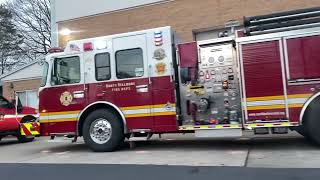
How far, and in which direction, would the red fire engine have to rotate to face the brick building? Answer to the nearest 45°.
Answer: approximately 90° to its right

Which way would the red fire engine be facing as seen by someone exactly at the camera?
facing to the left of the viewer

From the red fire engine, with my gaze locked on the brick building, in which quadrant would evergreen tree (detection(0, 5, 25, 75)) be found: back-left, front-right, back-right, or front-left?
front-left

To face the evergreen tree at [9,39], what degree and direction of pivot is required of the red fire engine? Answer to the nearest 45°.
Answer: approximately 45° to its right

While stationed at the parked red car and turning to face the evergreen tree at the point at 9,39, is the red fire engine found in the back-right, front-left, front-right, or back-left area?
back-right
